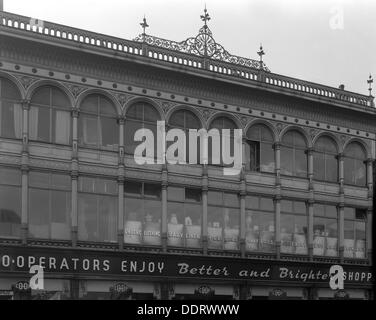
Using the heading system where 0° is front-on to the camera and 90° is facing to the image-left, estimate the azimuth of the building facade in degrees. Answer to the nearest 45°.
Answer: approximately 315°
